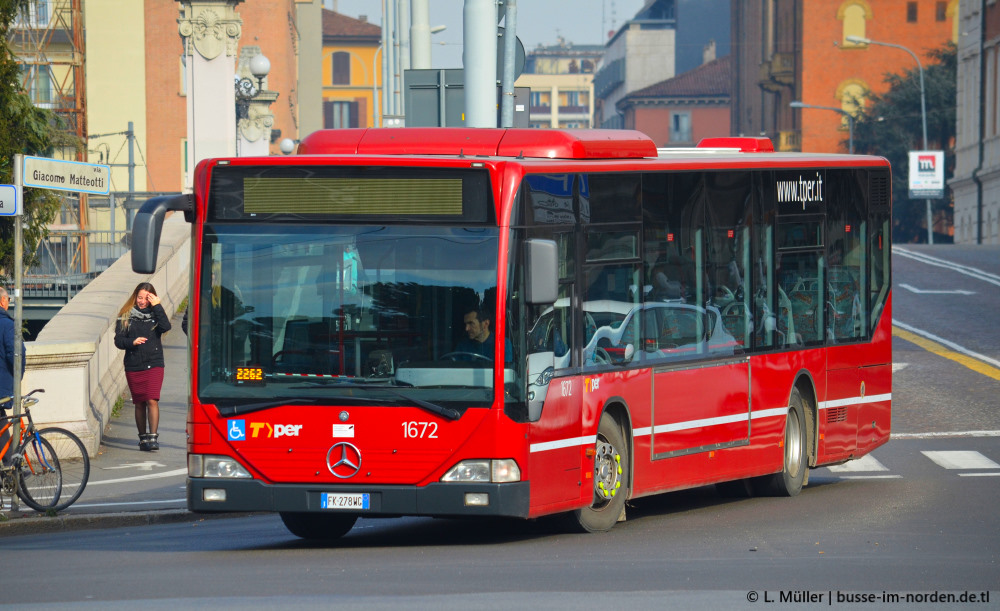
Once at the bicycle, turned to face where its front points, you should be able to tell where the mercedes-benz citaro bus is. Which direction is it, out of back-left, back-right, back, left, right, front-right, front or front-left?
front-right

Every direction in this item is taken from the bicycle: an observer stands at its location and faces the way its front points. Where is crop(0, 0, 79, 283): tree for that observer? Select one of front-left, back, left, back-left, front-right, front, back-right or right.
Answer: left

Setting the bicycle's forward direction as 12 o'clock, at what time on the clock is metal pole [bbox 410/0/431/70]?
The metal pole is roughly at 10 o'clock from the bicycle.

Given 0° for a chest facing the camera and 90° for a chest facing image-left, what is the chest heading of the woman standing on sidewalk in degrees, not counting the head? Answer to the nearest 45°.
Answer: approximately 0°

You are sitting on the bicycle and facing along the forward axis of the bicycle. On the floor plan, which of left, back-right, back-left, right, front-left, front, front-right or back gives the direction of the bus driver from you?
front-right

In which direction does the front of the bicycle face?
to the viewer's right

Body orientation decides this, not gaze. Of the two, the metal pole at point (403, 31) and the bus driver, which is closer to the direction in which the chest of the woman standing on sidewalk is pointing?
the bus driver

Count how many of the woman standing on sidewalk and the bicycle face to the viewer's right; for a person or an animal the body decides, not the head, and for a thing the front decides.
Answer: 1

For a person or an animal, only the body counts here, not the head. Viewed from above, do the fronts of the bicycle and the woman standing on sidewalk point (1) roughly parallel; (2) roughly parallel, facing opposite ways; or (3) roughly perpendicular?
roughly perpendicular
